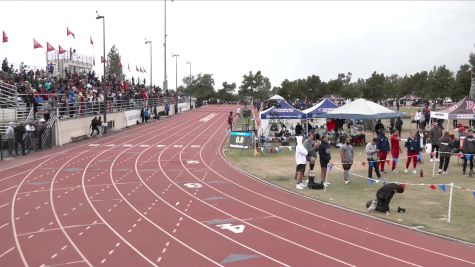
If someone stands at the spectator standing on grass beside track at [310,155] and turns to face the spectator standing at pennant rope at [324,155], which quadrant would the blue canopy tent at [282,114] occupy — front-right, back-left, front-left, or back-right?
back-left

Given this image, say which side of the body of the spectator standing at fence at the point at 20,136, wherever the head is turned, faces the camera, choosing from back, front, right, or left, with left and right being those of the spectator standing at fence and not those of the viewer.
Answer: right

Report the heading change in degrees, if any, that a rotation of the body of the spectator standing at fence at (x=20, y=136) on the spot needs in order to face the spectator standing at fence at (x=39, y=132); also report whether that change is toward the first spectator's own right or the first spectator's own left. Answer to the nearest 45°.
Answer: approximately 45° to the first spectator's own left
